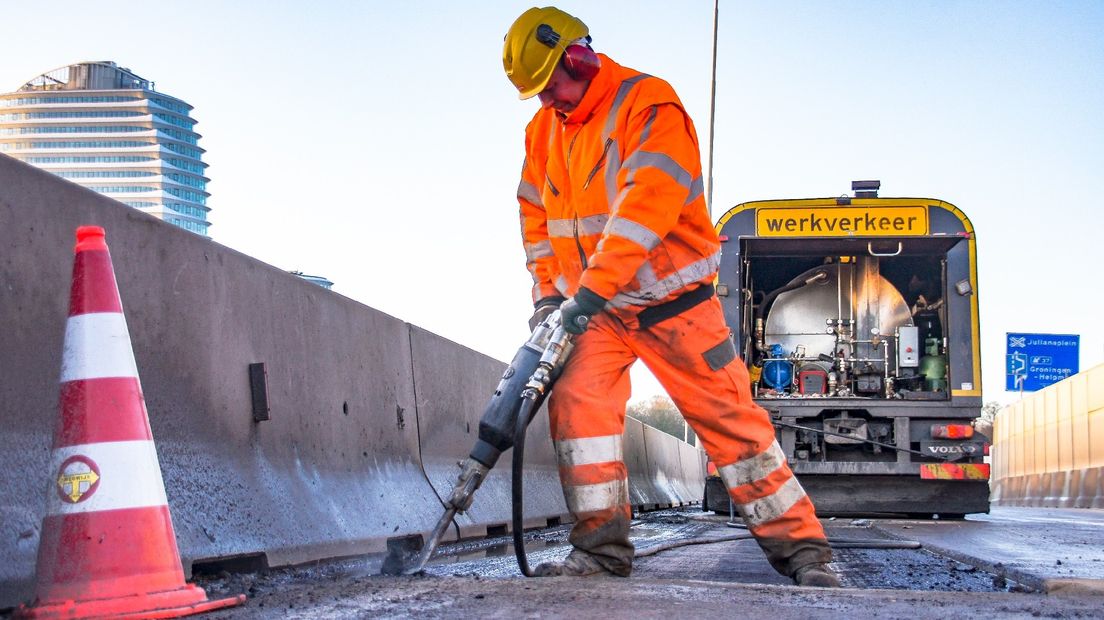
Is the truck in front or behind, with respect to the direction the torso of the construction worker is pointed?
behind

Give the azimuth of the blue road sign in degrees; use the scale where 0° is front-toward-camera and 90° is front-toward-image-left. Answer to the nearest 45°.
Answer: approximately 0°

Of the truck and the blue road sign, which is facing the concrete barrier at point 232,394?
the blue road sign

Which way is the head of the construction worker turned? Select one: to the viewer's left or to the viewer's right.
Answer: to the viewer's left

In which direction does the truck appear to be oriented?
away from the camera

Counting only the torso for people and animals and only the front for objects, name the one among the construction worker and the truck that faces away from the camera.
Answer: the truck

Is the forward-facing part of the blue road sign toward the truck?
yes

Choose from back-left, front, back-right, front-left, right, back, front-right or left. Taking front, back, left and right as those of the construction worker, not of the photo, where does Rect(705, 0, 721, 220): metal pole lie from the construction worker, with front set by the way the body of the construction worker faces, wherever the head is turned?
back-right

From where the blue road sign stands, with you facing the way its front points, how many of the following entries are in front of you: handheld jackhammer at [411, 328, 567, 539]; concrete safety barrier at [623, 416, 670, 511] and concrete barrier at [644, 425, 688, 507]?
3

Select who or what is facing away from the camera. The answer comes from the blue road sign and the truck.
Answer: the truck

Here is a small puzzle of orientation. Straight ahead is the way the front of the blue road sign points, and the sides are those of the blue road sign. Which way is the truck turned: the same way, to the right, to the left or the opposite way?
the opposite way

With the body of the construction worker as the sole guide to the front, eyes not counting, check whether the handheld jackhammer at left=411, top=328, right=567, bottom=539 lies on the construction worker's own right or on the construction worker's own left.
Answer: on the construction worker's own right
